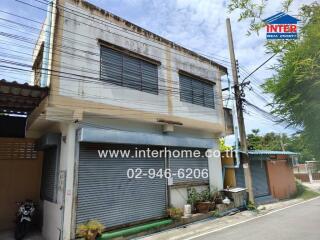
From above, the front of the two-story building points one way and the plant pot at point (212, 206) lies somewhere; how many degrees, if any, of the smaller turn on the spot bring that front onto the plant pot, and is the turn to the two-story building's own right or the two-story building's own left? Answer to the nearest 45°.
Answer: approximately 90° to the two-story building's own left

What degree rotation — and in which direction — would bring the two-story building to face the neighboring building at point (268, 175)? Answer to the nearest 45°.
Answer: approximately 90° to its left

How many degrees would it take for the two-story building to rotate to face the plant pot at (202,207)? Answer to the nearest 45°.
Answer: approximately 90° to its left

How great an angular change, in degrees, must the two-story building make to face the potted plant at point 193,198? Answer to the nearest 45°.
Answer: approximately 90° to its left

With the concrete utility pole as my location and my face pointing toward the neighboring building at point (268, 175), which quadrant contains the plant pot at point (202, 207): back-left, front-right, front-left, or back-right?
back-left
